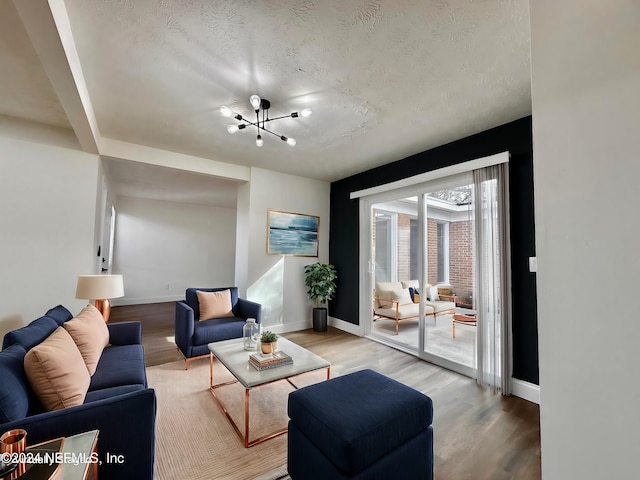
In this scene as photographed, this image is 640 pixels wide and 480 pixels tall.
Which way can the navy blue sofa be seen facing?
to the viewer's right

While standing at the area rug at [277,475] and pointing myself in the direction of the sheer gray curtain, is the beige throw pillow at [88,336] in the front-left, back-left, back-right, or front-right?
back-left

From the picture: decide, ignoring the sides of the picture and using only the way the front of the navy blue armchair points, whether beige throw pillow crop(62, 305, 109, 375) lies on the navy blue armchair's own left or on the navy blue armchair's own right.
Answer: on the navy blue armchair's own right

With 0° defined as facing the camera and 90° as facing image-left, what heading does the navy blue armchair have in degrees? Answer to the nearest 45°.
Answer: approximately 315°

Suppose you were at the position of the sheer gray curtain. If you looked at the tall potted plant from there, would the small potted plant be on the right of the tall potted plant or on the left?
left

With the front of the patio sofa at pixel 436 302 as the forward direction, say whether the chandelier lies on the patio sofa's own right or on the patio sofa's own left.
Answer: on the patio sofa's own right

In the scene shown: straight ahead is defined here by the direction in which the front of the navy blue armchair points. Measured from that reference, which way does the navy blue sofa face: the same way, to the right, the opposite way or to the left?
to the left

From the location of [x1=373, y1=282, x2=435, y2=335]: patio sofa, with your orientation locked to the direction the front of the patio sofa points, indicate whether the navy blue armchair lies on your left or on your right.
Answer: on your right

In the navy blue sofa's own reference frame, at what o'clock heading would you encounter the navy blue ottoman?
The navy blue ottoman is roughly at 1 o'clock from the navy blue sofa.

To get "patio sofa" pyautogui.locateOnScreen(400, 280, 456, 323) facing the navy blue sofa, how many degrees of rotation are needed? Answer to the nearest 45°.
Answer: approximately 90° to its right

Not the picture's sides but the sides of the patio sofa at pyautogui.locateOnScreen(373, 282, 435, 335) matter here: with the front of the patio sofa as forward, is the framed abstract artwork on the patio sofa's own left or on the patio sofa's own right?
on the patio sofa's own right
